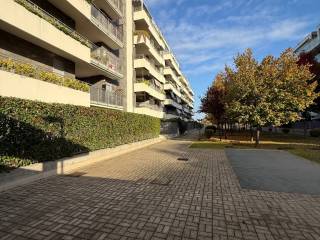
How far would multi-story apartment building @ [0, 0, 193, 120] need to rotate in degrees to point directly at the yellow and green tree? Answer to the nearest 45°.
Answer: approximately 45° to its left

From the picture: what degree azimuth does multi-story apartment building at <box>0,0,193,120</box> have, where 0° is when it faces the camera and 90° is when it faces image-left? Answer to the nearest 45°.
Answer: approximately 315°
